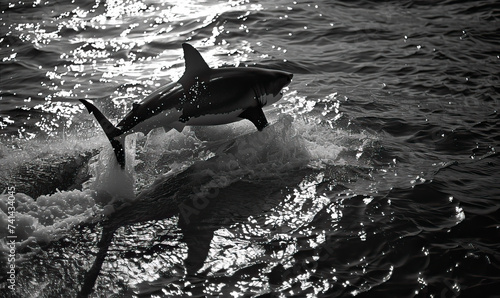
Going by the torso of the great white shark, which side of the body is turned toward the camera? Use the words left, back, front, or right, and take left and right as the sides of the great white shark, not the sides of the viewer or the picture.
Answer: right
